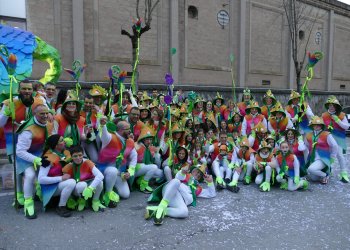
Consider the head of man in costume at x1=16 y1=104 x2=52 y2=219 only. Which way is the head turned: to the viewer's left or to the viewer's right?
to the viewer's right

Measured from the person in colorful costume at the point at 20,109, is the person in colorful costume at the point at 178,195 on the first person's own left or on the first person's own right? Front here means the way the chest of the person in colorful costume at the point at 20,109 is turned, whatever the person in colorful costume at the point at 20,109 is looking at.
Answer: on the first person's own left

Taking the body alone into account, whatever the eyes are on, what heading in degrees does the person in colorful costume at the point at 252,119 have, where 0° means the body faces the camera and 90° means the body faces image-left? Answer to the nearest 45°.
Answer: approximately 0°

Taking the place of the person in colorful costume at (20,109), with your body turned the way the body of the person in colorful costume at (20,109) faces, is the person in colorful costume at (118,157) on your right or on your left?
on your left

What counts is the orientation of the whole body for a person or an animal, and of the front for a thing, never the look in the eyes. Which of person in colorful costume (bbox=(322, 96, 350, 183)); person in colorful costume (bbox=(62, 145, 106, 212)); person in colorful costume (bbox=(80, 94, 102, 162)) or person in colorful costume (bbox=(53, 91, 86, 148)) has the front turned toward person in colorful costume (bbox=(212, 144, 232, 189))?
person in colorful costume (bbox=(322, 96, 350, 183))

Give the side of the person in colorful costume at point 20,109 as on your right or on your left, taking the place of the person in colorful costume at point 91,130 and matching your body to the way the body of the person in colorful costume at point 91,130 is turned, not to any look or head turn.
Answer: on your right

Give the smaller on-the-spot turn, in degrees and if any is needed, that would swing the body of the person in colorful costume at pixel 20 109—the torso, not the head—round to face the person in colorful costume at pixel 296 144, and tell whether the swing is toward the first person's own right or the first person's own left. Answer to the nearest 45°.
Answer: approximately 90° to the first person's own left

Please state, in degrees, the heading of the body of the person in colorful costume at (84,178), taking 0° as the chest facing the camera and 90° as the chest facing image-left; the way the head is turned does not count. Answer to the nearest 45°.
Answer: approximately 0°

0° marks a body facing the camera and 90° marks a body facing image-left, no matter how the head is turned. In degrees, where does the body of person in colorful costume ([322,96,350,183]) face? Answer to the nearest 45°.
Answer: approximately 45°

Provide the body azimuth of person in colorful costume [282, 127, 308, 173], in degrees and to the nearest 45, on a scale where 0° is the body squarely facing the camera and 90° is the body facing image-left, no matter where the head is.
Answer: approximately 45°

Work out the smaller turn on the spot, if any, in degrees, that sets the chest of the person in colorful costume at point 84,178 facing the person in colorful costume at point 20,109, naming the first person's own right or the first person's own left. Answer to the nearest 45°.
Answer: approximately 135° to the first person's own right

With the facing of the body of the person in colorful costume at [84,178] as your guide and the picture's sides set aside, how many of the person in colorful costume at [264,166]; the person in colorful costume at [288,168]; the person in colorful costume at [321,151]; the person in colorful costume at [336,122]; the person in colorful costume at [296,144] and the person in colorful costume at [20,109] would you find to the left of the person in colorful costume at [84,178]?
5
